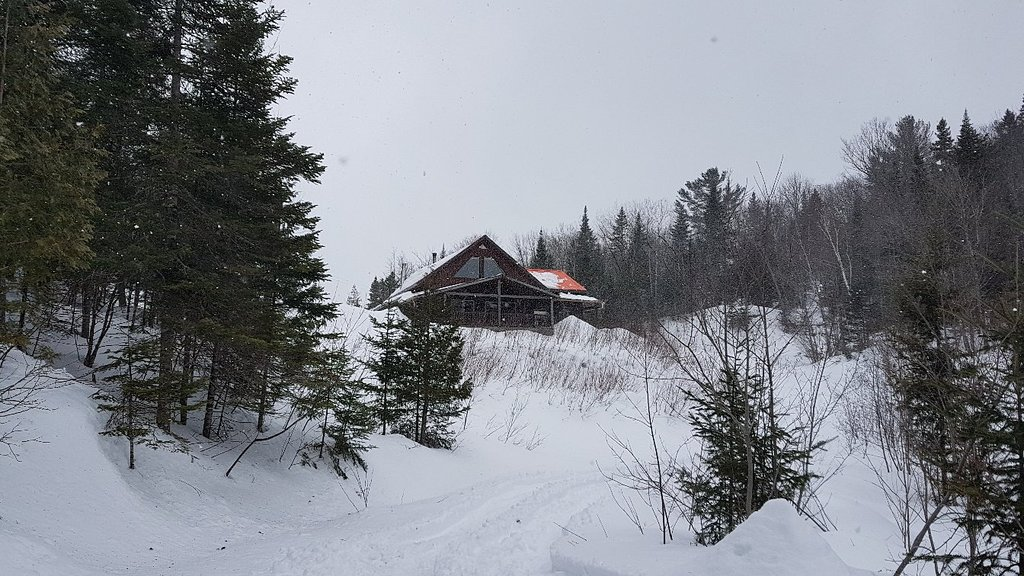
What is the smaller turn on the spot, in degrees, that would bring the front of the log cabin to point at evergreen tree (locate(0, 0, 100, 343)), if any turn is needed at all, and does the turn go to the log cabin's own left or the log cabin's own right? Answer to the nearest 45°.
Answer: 0° — it already faces it

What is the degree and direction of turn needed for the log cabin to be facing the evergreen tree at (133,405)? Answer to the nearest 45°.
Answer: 0° — it already faces it

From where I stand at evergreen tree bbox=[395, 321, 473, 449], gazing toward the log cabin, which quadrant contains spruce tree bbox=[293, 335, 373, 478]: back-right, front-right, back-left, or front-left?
back-left

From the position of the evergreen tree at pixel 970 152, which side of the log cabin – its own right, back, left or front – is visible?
left

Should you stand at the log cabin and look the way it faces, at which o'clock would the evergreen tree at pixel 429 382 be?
The evergreen tree is roughly at 12 o'clock from the log cabin.

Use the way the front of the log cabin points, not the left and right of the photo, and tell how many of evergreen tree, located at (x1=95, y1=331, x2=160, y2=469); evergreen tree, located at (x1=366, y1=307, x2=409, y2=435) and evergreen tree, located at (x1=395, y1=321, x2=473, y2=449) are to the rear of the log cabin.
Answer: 0

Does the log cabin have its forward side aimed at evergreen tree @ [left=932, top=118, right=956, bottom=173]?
no

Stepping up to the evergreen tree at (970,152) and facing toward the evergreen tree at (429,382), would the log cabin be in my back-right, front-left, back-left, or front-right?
front-right

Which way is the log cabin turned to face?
toward the camera

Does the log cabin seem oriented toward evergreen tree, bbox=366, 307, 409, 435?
yes
